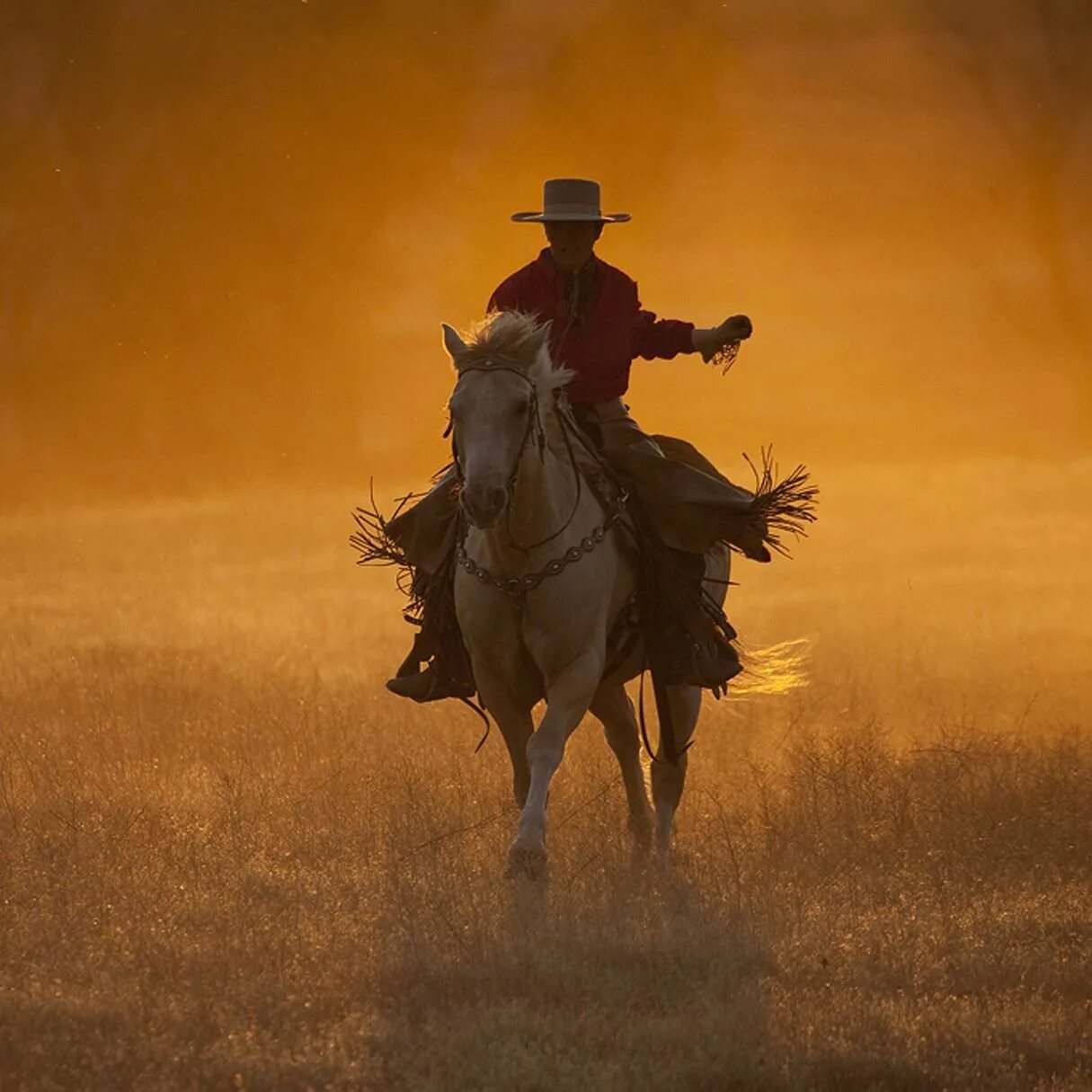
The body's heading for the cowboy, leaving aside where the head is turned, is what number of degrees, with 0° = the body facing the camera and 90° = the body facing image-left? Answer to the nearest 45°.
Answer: approximately 0°
